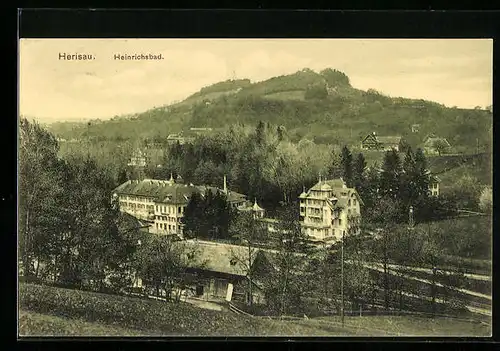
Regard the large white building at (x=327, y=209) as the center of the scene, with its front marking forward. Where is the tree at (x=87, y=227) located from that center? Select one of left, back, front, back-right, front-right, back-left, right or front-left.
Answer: front-right

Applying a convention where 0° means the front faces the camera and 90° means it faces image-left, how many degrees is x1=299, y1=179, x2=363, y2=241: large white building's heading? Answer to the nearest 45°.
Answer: approximately 45°

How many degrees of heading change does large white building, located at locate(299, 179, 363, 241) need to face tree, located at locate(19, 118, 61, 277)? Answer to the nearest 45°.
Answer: approximately 45° to its right

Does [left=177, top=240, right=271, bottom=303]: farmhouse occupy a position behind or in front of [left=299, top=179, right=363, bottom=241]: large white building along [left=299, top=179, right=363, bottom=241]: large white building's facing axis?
in front
